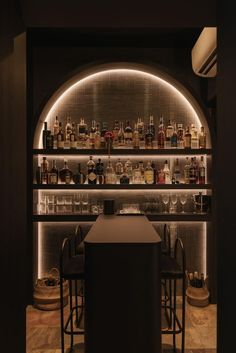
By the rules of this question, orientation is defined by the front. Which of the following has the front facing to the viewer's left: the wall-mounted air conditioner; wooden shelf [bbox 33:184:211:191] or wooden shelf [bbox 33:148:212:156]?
the wall-mounted air conditioner

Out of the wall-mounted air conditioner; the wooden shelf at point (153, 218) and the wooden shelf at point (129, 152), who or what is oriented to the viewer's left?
the wall-mounted air conditioner

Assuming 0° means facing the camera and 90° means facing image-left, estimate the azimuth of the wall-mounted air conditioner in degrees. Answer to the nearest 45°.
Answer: approximately 90°

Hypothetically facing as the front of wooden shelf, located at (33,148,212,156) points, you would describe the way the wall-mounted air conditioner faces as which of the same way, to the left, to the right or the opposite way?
to the right

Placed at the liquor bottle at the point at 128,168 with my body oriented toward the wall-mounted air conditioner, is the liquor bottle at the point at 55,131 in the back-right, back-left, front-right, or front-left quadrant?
back-right

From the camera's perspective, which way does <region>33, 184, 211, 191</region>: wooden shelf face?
toward the camera

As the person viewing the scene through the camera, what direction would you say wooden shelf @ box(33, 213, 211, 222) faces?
facing the viewer

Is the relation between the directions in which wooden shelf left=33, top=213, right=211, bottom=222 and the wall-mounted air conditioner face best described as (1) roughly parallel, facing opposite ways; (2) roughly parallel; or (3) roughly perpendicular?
roughly perpendicular
